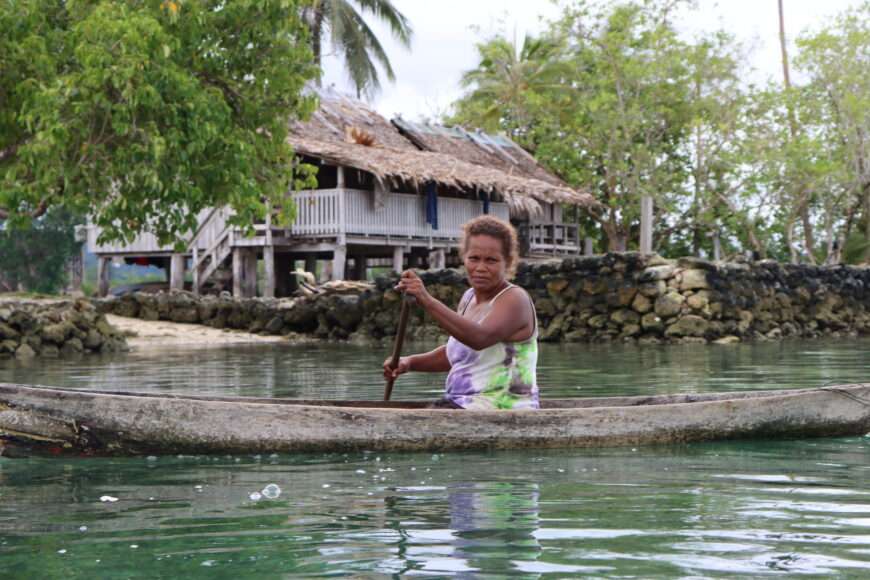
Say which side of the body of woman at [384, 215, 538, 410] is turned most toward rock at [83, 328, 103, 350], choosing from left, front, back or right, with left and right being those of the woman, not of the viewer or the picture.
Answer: right

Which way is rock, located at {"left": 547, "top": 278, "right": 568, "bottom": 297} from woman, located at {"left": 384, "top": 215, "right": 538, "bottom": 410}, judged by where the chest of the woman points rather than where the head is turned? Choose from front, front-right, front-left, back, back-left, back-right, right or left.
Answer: back-right

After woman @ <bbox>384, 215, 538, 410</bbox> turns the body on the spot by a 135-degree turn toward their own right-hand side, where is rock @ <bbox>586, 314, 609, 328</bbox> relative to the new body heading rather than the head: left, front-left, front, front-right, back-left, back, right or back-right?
front

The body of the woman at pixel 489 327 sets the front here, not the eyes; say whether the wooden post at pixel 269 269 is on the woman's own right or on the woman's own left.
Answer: on the woman's own right

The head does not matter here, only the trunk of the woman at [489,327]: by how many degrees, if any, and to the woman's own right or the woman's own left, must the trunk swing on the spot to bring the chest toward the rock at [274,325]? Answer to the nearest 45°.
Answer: approximately 135° to the woman's own right

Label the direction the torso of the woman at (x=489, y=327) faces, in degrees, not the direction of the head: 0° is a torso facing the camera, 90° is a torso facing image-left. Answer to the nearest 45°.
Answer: approximately 45°

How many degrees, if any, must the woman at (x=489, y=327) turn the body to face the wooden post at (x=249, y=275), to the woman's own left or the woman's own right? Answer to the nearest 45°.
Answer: approximately 135° to the woman's own right

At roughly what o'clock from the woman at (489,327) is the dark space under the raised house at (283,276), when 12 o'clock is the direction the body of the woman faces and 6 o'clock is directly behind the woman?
The dark space under the raised house is roughly at 4 o'clock from the woman.

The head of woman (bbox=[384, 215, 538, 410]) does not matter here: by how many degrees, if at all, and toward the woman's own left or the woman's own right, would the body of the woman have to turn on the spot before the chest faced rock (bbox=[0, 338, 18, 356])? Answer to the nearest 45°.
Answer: approximately 90° to the woman's own right
